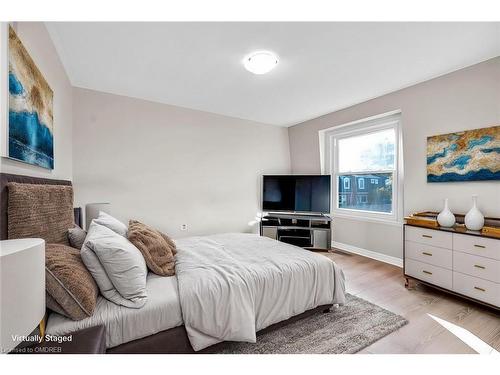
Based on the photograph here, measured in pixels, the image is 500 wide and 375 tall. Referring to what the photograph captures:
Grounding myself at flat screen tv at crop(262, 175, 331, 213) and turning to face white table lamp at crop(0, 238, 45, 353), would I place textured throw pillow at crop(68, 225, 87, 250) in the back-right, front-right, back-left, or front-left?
front-right

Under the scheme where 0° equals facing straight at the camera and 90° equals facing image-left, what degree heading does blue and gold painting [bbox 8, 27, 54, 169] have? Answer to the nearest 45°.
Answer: approximately 270°

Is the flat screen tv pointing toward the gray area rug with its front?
yes

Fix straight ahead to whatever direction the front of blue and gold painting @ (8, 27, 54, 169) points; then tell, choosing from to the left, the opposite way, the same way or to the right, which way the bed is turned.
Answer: the same way

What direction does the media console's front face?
toward the camera

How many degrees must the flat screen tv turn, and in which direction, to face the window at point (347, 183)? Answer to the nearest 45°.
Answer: approximately 90° to its left

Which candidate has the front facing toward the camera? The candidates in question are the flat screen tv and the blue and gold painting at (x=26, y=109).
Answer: the flat screen tv

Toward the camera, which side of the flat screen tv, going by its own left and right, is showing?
front

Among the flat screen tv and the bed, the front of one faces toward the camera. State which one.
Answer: the flat screen tv

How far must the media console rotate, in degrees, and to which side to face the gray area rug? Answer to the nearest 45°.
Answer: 0° — it already faces it

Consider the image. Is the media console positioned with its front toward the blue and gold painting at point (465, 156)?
no

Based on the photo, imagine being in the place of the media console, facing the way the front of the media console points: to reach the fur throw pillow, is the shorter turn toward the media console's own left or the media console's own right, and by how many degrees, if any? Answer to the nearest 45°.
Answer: approximately 45° to the media console's own right

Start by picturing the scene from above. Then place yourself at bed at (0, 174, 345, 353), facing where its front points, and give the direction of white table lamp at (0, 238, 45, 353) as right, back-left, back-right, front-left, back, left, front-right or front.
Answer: back

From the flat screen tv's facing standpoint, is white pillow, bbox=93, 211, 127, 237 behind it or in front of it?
in front

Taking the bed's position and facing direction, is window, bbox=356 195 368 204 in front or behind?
in front
